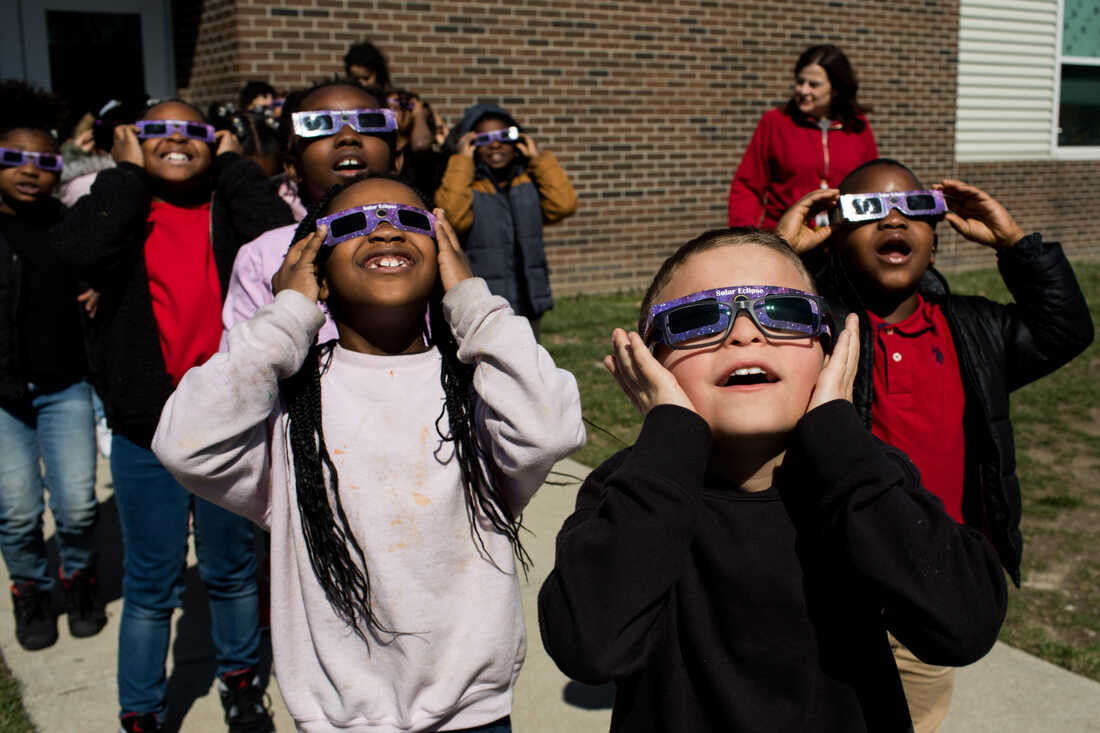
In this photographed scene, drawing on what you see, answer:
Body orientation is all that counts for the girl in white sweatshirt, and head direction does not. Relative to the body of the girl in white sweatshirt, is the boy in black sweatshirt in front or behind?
in front

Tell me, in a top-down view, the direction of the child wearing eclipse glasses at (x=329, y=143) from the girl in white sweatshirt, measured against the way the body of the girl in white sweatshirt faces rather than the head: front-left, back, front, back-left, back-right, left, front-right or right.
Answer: back

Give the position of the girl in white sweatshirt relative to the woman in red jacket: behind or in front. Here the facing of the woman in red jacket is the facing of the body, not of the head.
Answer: in front

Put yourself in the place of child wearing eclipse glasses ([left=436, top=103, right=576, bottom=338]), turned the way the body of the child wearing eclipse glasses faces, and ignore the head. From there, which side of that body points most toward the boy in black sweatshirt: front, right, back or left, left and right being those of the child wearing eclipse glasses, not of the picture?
front

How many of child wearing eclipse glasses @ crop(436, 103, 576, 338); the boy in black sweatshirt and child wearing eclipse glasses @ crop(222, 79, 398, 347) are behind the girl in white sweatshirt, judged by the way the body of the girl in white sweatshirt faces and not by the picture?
2
